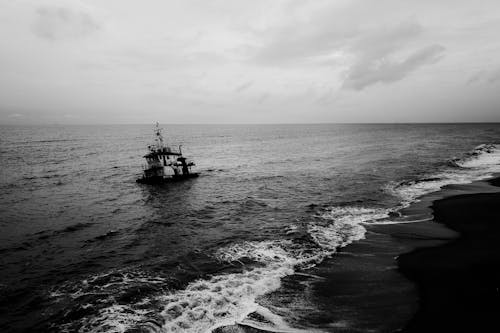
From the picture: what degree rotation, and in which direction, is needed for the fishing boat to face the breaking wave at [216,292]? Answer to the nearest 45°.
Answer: approximately 45° to its left

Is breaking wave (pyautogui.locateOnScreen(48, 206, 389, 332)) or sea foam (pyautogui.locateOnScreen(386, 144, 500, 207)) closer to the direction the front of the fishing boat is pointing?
the breaking wave
